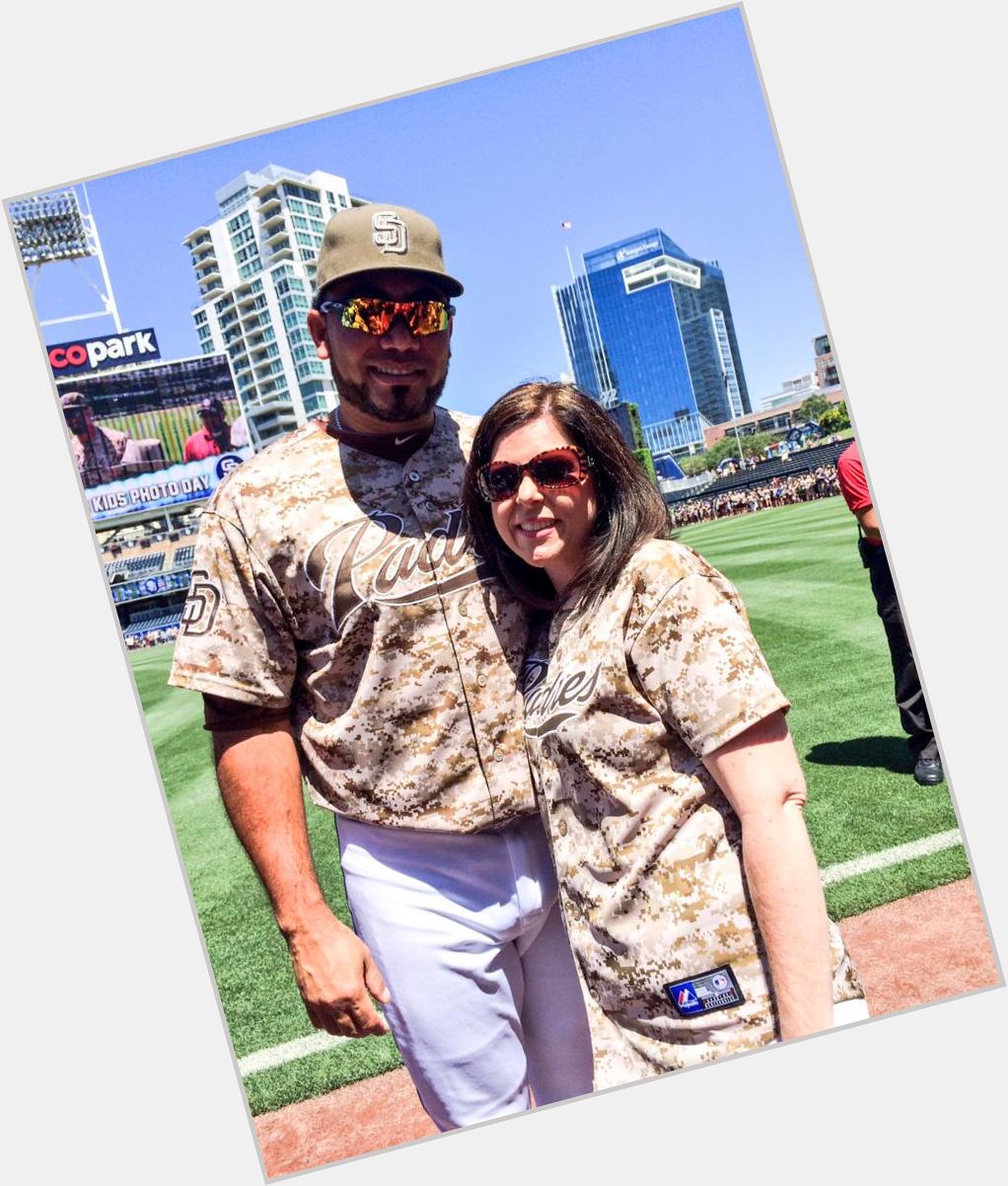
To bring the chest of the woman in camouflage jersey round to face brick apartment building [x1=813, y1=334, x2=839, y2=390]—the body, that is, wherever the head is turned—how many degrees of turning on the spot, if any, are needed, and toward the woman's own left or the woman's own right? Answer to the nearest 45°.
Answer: approximately 180°

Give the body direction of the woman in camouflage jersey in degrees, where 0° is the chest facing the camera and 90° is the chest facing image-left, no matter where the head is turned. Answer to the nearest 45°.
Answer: approximately 45°

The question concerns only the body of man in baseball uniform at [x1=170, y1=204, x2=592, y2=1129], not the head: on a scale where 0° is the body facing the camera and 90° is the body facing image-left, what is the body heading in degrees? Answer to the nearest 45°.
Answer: approximately 315°
